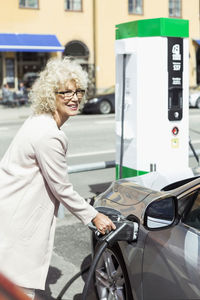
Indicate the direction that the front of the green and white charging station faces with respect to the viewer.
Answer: facing the viewer and to the right of the viewer

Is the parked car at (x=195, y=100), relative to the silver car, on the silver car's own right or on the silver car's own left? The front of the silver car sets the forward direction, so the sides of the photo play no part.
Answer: on the silver car's own right

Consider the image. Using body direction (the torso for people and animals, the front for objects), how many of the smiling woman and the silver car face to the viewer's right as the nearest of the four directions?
1

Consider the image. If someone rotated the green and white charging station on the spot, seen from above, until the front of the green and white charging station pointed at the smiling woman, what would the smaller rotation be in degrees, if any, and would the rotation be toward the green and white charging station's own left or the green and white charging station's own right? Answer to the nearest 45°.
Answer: approximately 45° to the green and white charging station's own right

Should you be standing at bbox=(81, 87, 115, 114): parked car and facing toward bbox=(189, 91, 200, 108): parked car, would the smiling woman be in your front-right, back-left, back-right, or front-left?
back-right

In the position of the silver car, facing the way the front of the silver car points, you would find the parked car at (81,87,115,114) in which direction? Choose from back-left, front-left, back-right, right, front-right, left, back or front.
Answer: front-right

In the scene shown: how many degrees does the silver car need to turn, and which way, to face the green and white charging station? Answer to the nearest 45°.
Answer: approximately 45° to its right

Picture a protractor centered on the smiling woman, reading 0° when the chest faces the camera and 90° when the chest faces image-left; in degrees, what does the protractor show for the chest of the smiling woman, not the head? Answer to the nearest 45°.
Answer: approximately 270°

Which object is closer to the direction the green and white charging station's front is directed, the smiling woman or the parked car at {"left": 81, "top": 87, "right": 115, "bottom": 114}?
the smiling woman

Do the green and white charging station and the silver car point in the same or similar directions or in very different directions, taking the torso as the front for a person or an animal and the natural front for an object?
very different directions

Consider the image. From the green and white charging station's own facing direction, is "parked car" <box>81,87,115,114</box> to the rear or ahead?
to the rear

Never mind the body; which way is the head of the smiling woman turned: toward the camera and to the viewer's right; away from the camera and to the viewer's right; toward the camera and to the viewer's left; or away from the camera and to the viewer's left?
toward the camera and to the viewer's right
